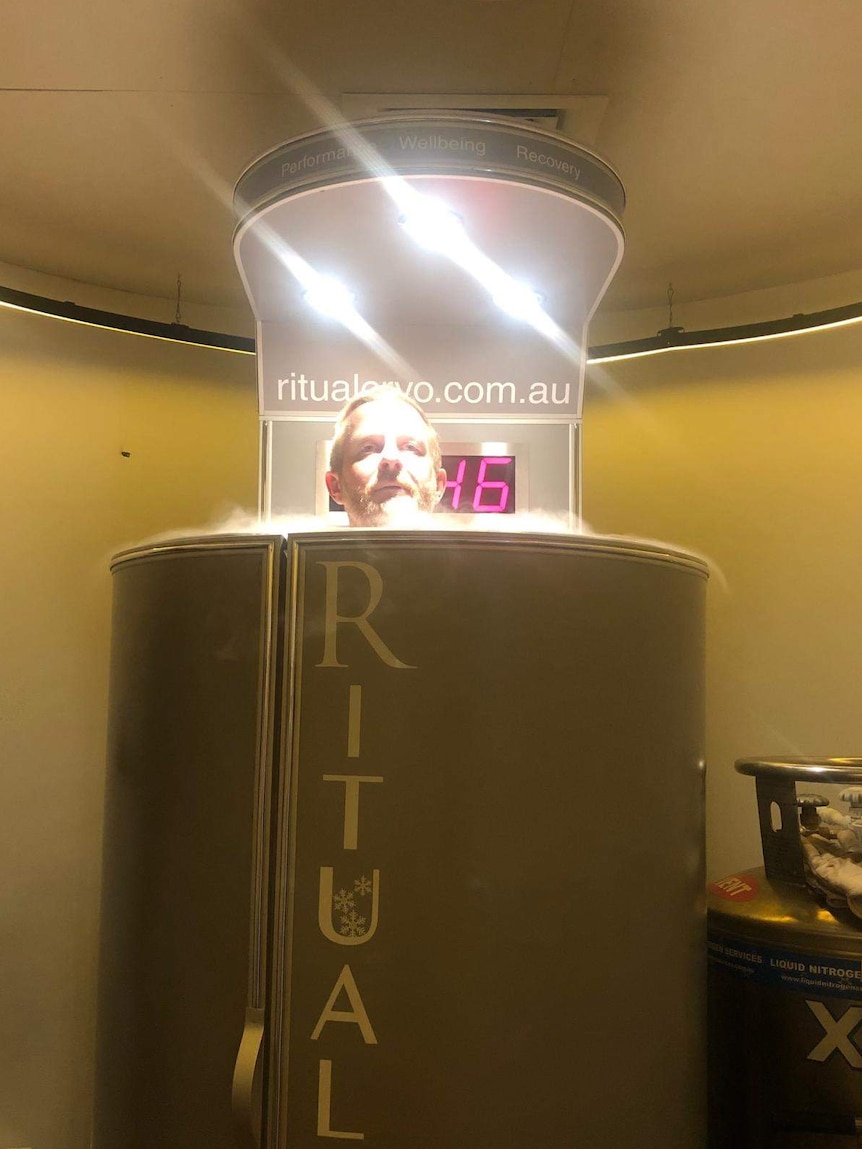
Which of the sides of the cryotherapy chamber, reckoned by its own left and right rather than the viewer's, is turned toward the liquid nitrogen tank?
left

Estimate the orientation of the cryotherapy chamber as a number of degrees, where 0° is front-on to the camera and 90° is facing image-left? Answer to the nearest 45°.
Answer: approximately 0°
